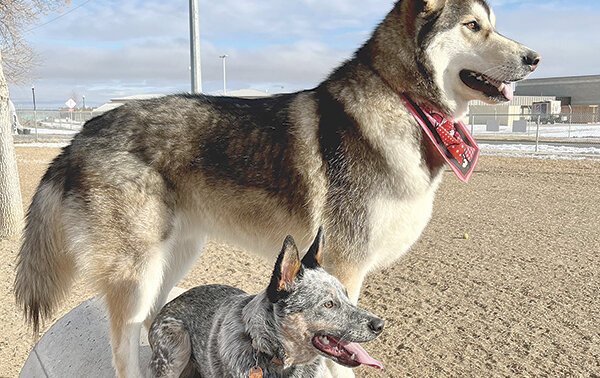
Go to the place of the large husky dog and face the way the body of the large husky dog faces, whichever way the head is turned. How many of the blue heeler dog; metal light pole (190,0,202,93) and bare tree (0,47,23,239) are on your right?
1

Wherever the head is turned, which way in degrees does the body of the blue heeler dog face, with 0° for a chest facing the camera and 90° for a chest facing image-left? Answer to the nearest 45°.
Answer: approximately 315°

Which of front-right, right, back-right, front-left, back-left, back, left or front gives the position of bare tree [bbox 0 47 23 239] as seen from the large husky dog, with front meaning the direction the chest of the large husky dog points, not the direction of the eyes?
back-left

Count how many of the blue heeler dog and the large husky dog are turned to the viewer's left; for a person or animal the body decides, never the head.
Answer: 0

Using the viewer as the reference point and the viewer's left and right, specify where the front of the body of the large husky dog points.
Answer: facing to the right of the viewer

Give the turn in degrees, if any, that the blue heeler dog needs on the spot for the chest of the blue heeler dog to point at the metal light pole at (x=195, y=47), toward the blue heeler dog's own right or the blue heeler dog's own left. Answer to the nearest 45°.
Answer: approximately 135° to the blue heeler dog's own left

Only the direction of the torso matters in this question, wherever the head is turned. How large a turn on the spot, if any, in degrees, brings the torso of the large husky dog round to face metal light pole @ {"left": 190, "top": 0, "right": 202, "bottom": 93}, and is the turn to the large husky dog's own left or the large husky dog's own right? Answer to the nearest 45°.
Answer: approximately 90° to the large husky dog's own left

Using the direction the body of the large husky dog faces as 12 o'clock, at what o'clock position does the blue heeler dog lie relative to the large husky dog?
The blue heeler dog is roughly at 3 o'clock from the large husky dog.

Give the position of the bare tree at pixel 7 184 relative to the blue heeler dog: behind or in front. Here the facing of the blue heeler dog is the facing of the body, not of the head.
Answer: behind
